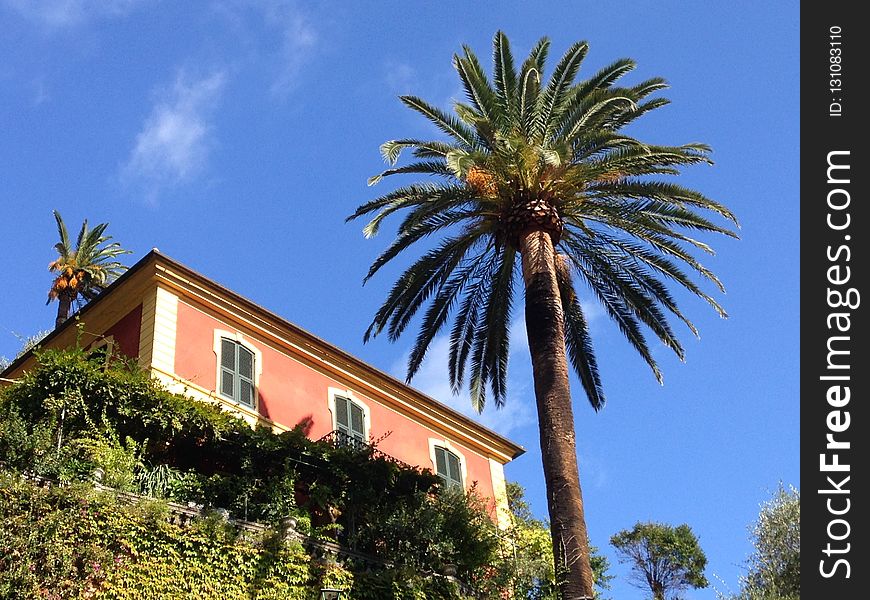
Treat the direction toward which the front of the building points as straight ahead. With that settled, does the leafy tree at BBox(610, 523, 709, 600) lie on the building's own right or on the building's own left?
on the building's own left

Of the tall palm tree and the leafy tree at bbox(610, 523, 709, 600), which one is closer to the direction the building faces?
the tall palm tree

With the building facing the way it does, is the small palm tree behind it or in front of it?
behind
